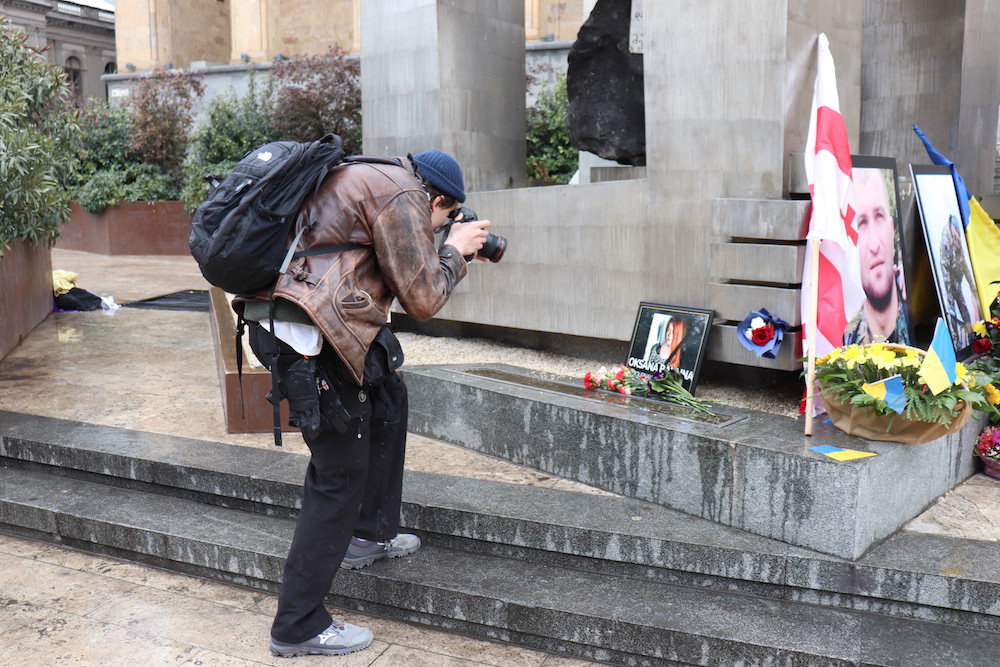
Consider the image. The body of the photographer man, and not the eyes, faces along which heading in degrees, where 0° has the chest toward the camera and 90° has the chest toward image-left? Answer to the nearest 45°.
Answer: approximately 270°

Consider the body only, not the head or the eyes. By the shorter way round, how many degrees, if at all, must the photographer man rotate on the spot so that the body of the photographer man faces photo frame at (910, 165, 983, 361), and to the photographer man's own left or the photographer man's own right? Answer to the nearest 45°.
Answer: approximately 45° to the photographer man's own left

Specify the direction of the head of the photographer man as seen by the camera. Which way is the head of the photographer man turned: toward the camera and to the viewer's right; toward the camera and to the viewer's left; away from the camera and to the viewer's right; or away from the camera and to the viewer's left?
away from the camera and to the viewer's right

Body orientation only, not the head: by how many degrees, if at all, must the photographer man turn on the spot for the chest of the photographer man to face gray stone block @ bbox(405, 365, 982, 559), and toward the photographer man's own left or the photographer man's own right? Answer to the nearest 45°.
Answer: approximately 45° to the photographer man's own left

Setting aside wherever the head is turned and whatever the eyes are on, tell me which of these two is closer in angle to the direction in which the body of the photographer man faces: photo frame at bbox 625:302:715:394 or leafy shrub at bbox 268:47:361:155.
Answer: the photo frame

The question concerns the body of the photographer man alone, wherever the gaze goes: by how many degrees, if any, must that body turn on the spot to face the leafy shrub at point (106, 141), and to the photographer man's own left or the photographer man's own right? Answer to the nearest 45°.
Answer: approximately 90° to the photographer man's own left

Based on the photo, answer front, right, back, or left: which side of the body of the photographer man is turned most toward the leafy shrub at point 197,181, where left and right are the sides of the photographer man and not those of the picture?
left

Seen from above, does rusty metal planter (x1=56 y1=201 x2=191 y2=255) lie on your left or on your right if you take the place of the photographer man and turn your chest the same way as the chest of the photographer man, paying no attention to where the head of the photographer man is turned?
on your left

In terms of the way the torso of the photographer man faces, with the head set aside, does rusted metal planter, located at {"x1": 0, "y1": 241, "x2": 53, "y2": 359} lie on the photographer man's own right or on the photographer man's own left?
on the photographer man's own left

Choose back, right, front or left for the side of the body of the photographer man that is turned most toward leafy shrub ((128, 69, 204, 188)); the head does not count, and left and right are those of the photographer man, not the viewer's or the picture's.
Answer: left
